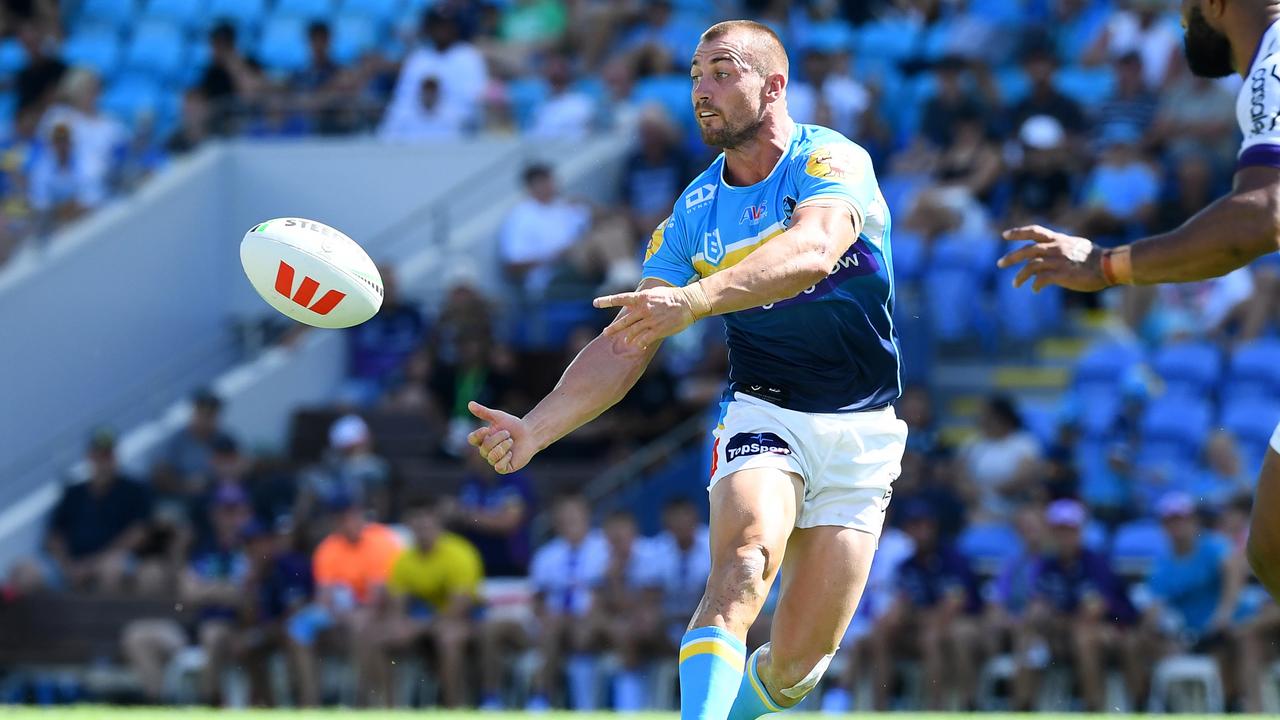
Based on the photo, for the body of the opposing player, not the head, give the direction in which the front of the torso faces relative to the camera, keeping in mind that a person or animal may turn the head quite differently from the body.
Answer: to the viewer's left

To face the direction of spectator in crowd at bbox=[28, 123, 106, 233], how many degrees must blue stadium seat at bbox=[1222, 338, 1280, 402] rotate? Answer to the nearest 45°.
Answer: approximately 90° to its right

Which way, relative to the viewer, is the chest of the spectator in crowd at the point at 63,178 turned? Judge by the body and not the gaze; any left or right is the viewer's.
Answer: facing the viewer

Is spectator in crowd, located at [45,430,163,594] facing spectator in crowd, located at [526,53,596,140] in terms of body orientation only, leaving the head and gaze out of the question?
no

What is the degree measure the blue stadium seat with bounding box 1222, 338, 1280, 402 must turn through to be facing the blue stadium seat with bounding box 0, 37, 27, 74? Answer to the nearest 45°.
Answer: approximately 90° to its right

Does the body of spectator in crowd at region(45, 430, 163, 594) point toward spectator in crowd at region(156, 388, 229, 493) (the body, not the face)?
no

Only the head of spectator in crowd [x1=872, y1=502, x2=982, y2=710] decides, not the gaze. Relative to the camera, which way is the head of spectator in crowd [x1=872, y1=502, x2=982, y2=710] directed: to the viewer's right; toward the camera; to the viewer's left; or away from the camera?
toward the camera

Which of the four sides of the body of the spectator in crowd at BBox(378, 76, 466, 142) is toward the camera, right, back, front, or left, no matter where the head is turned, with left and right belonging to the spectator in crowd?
front

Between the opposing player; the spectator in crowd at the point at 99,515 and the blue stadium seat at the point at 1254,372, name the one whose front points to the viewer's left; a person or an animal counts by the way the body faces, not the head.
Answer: the opposing player

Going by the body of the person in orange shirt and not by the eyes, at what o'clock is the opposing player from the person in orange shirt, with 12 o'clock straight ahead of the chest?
The opposing player is roughly at 12 o'clock from the person in orange shirt.

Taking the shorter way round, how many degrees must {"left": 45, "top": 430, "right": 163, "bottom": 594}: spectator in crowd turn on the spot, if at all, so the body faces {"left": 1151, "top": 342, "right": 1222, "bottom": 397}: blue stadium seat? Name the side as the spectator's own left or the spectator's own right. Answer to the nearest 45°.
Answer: approximately 45° to the spectator's own left

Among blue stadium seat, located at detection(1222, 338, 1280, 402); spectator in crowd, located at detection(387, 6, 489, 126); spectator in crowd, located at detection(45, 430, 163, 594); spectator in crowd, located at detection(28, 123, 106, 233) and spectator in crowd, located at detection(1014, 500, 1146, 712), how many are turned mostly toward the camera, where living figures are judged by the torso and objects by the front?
5

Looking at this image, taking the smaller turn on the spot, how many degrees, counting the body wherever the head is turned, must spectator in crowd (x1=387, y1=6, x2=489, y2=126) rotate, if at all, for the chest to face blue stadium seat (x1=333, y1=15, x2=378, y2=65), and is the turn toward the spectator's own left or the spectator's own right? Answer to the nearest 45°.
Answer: approximately 135° to the spectator's own right

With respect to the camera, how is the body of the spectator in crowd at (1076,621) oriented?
toward the camera

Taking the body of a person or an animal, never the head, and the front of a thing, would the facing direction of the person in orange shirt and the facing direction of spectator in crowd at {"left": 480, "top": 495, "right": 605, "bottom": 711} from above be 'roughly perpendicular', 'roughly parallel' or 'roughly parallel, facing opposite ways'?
roughly parallel

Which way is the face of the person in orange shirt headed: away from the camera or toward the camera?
toward the camera

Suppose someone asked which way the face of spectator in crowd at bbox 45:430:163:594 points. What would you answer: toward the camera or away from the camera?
toward the camera

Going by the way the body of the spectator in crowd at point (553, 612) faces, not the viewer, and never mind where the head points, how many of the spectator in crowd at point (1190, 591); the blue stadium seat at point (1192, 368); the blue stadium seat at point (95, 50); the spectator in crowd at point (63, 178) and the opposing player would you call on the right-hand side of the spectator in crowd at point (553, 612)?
2
